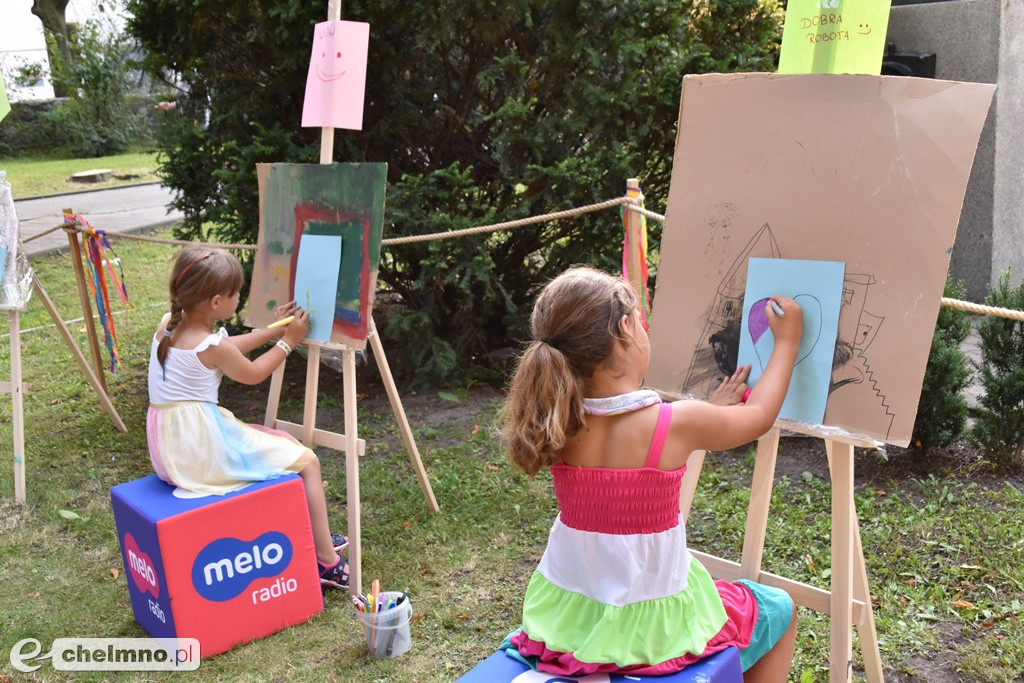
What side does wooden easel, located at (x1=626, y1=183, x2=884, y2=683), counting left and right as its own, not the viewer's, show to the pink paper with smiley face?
right

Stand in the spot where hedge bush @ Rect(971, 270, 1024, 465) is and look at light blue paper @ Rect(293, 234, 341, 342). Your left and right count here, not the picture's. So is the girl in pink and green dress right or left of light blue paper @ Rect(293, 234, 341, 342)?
left

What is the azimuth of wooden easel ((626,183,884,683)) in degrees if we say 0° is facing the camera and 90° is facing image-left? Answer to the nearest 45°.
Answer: approximately 45°

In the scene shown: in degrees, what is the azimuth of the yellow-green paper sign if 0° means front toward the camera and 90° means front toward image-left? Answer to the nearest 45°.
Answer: approximately 0°

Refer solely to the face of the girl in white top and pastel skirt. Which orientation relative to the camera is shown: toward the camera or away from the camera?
away from the camera

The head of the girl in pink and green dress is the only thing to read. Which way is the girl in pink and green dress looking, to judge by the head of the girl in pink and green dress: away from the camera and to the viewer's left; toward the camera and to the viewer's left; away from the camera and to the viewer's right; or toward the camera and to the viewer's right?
away from the camera and to the viewer's right

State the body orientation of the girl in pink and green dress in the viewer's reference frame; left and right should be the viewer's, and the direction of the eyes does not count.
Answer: facing away from the viewer and to the right of the viewer

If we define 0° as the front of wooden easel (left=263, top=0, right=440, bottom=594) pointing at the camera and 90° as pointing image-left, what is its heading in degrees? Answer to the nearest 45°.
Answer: approximately 45°

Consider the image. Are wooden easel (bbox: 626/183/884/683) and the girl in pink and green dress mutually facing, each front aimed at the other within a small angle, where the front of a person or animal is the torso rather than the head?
yes

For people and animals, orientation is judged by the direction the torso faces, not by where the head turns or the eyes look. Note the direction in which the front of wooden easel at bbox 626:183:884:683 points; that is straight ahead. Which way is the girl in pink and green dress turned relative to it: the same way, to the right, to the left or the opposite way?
the opposite way

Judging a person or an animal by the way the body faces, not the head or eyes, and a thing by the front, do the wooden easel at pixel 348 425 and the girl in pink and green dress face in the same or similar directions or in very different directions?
very different directions

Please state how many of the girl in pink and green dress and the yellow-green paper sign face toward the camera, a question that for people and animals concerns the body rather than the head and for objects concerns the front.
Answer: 1
